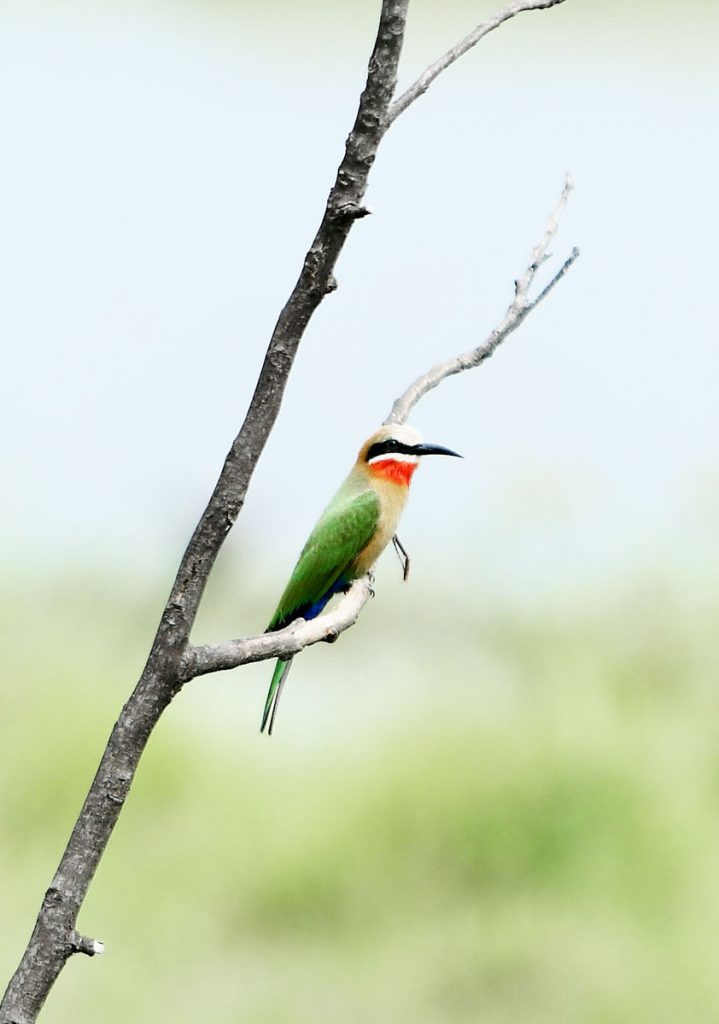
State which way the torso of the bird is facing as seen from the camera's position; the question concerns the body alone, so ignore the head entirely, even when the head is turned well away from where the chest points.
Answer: to the viewer's right
